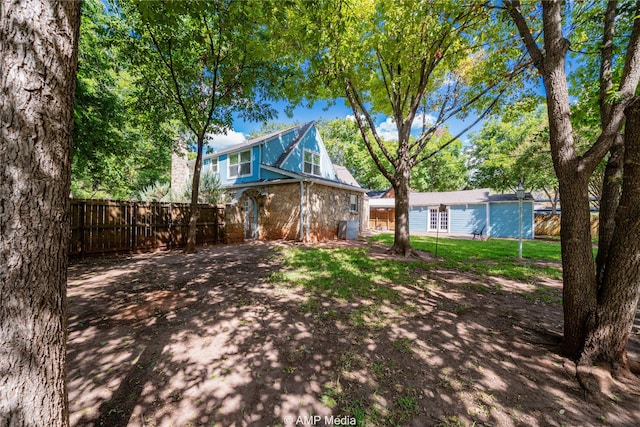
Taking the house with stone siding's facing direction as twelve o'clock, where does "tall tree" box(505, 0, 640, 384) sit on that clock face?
The tall tree is roughly at 10 o'clock from the house with stone siding.

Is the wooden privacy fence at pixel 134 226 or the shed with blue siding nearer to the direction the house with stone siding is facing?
the wooden privacy fence

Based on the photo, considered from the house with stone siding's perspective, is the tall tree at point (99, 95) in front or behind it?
in front

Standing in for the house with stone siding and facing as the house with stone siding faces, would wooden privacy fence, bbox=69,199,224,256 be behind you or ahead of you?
ahead

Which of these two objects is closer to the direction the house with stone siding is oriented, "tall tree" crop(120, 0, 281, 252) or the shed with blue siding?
the tall tree

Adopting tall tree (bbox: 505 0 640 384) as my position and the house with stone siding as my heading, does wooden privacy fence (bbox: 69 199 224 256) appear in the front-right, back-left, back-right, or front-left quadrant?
front-left

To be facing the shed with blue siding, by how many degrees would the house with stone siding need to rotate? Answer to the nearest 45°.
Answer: approximately 135° to its left

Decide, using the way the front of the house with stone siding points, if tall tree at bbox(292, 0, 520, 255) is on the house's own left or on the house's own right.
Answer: on the house's own left

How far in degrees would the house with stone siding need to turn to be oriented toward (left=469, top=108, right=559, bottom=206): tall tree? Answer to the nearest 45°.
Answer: approximately 135° to its left

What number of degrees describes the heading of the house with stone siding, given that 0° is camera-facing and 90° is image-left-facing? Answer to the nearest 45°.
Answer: approximately 45°

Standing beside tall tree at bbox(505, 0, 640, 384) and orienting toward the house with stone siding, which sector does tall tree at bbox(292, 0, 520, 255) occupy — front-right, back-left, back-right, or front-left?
front-right
